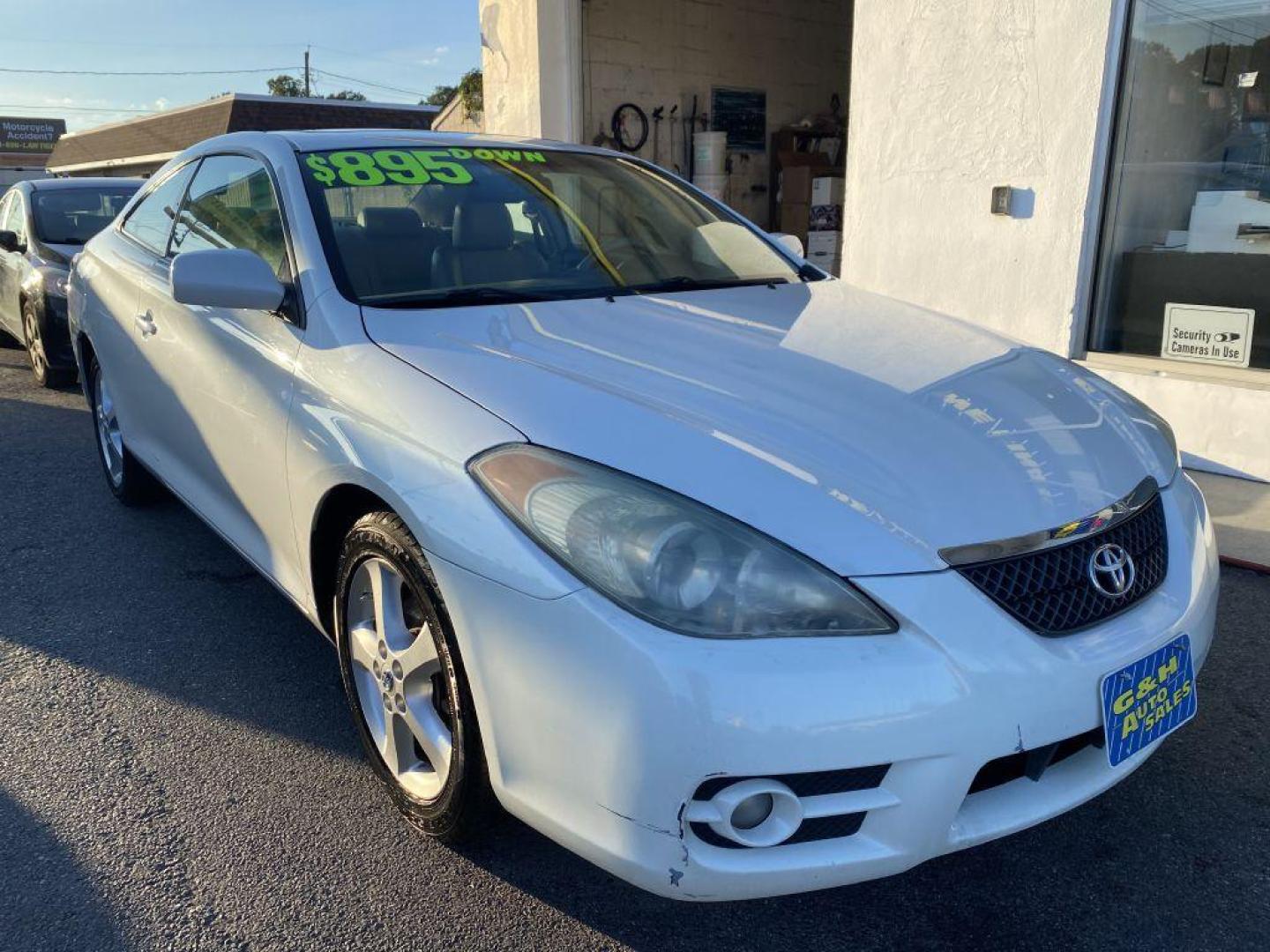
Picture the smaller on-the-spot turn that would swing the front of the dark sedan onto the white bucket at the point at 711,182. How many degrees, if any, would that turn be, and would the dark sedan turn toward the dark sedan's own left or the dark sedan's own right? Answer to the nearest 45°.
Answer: approximately 45° to the dark sedan's own left

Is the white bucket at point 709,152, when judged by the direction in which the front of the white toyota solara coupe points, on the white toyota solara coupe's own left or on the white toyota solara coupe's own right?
on the white toyota solara coupe's own left

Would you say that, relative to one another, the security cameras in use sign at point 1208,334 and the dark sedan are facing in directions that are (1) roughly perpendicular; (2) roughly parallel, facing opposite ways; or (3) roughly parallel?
roughly perpendicular

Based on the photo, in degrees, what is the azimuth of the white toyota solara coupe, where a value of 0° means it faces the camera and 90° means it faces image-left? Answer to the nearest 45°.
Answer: approximately 315°

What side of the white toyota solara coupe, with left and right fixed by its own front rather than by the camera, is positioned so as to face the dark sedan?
back

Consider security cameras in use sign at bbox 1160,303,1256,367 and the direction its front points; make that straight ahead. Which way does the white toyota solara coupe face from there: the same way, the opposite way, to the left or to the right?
to the left

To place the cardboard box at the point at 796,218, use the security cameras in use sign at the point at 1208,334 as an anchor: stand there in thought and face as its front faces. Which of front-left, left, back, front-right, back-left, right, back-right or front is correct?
back-right
